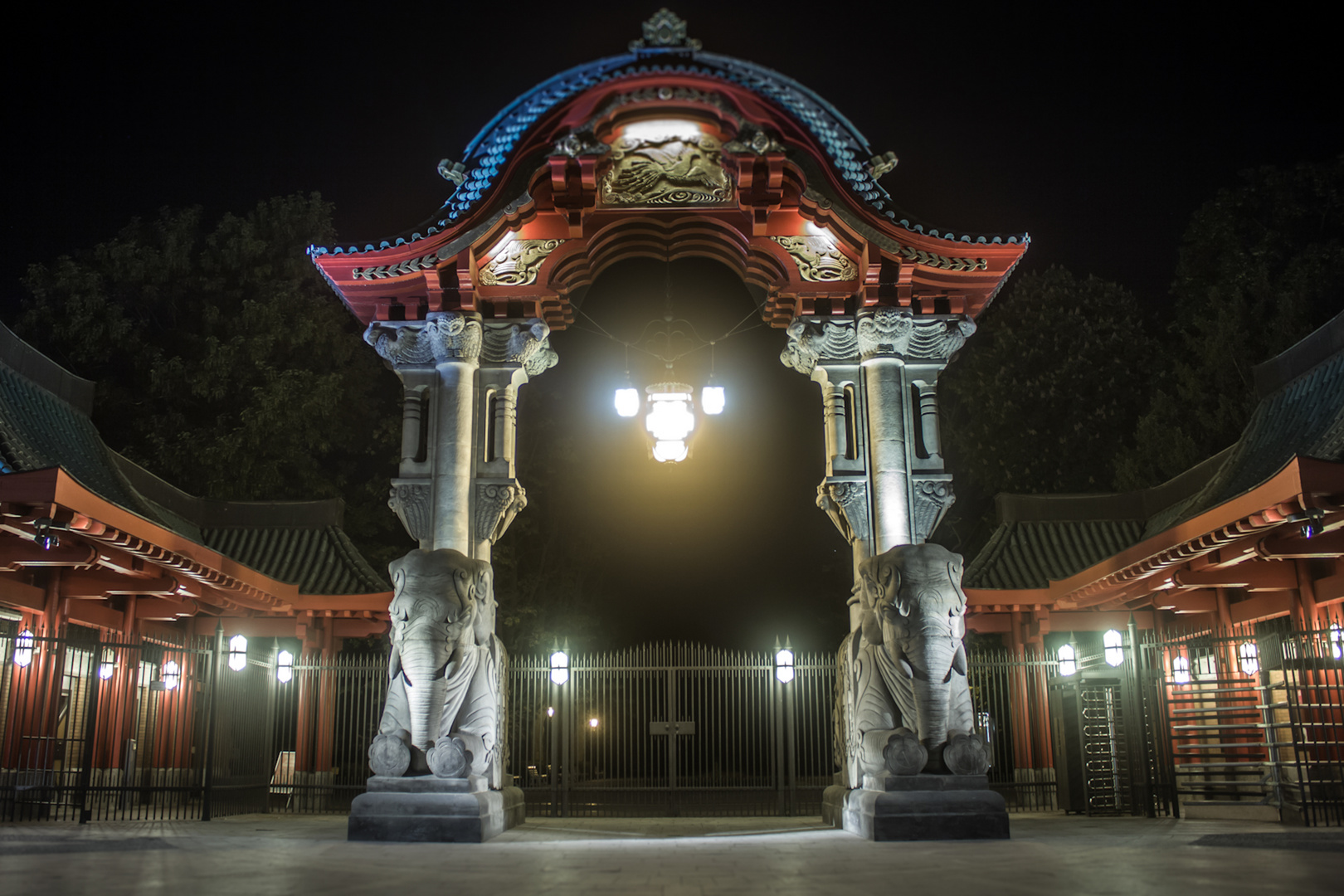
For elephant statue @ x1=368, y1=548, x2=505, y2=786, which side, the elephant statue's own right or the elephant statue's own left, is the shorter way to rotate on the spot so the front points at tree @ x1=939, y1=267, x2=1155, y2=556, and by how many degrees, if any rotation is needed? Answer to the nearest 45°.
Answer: approximately 135° to the elephant statue's own left

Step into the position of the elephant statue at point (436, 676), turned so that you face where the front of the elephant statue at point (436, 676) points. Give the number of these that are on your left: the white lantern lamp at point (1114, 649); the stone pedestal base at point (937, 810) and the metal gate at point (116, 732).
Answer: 2

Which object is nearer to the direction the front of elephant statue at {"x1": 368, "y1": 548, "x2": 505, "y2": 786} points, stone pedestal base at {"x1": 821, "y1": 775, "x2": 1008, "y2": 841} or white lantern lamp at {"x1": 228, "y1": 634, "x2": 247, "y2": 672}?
the stone pedestal base

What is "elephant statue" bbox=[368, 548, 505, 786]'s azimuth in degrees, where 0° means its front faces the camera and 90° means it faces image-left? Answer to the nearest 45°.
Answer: approximately 0°

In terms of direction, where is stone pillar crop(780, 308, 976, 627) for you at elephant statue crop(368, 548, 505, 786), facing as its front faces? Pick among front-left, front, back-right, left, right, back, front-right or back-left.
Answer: left

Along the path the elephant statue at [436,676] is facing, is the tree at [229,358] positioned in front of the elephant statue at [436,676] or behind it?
behind

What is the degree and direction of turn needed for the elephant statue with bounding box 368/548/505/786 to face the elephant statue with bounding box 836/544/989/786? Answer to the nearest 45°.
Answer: approximately 90° to its left

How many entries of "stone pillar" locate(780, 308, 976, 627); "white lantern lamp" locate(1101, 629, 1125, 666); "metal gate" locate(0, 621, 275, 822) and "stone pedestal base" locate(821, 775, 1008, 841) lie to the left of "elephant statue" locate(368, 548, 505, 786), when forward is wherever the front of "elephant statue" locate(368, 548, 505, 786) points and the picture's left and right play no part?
3

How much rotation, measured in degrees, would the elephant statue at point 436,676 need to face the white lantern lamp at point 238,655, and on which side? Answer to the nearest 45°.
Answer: approximately 135° to its right

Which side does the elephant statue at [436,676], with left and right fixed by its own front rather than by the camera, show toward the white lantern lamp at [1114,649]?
left
